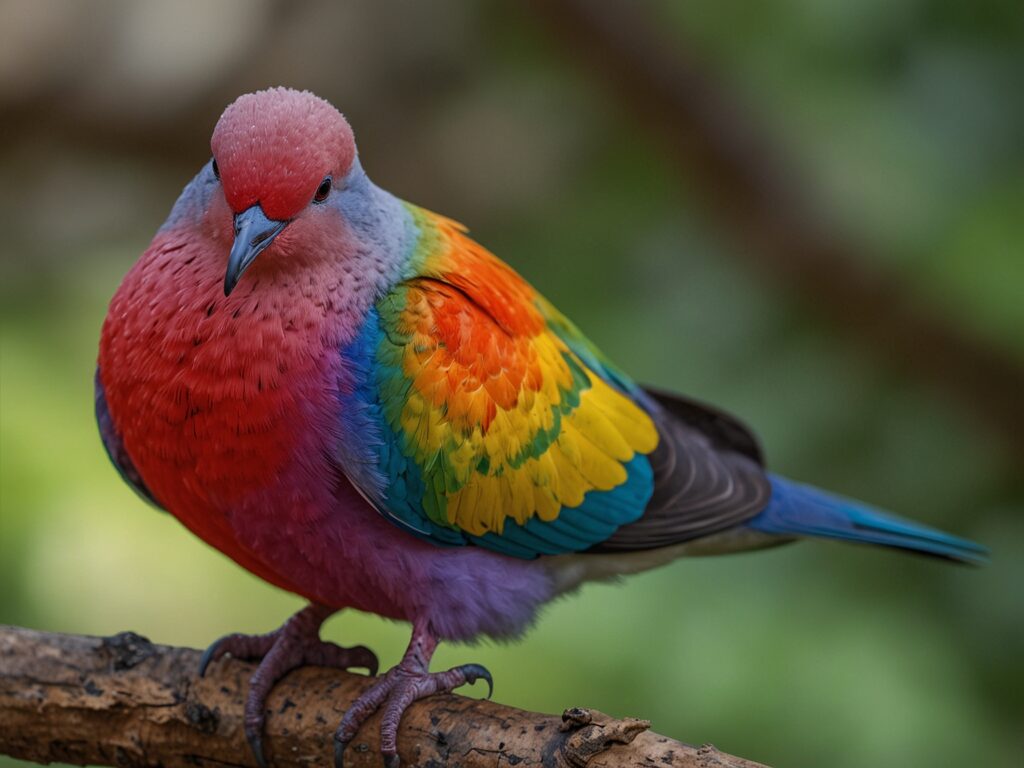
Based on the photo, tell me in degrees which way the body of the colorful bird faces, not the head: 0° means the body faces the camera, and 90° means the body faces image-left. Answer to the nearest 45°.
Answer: approximately 45°
